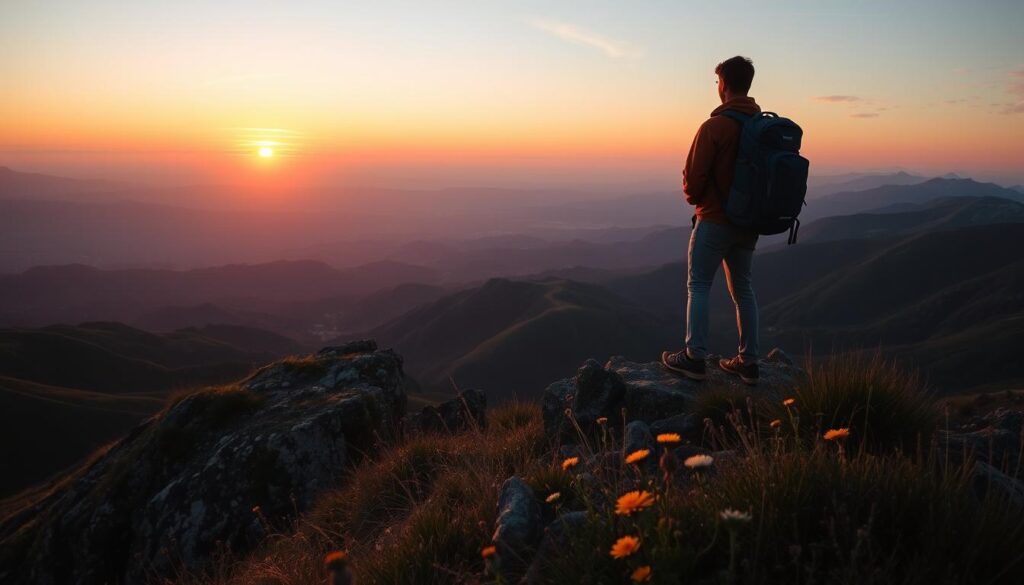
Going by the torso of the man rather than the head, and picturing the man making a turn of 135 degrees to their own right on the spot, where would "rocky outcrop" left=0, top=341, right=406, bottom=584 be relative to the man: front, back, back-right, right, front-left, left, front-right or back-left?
back

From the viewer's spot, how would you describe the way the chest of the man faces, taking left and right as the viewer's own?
facing away from the viewer and to the left of the viewer

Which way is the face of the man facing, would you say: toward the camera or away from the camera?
away from the camera

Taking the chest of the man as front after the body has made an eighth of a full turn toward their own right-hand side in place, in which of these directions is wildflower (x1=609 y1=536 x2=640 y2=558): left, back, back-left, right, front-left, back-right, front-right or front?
back

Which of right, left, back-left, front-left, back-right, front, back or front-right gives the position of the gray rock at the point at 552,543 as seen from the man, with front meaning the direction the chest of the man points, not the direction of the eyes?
back-left

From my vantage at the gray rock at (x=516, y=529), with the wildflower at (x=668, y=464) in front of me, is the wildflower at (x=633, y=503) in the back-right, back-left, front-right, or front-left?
front-right

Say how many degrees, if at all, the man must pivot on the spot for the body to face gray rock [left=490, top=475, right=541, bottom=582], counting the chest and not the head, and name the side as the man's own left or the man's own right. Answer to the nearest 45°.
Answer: approximately 135° to the man's own left

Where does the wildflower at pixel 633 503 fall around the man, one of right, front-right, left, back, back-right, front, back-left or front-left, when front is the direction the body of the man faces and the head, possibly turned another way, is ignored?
back-left

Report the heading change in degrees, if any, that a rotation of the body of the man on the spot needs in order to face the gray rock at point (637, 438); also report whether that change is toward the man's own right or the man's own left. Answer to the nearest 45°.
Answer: approximately 135° to the man's own left

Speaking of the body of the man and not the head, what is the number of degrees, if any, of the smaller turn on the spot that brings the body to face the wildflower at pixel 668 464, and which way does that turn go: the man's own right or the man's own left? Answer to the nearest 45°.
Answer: approximately 135° to the man's own left
